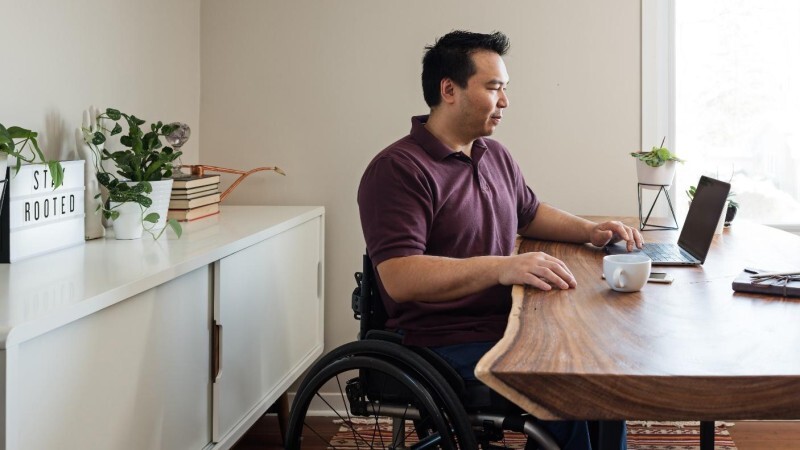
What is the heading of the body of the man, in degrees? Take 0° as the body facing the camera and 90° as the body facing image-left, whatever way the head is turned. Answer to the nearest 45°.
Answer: approximately 315°

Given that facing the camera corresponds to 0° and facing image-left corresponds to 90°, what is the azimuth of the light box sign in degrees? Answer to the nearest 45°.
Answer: approximately 315°

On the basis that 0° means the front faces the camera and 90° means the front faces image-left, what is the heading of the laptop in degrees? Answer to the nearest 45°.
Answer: approximately 90°

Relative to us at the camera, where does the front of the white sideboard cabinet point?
facing the viewer and to the right of the viewer

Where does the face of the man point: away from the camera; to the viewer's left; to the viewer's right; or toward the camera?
to the viewer's right
